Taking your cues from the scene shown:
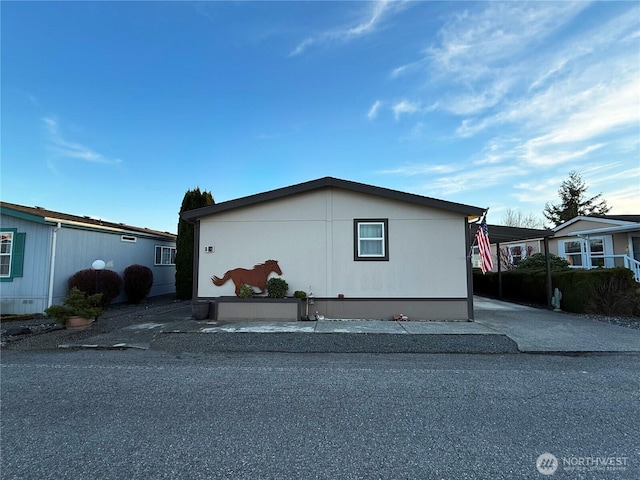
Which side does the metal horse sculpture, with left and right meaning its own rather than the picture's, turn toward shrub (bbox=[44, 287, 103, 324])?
back

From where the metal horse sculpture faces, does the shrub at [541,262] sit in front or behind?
in front

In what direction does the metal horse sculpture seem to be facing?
to the viewer's right

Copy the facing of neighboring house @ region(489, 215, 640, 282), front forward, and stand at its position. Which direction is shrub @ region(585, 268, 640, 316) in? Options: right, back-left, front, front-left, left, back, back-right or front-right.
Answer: front-left

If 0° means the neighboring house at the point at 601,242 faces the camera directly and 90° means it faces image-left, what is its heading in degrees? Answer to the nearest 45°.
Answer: approximately 45°

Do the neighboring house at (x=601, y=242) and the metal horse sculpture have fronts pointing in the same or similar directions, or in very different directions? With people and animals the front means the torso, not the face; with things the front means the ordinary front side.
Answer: very different directions
